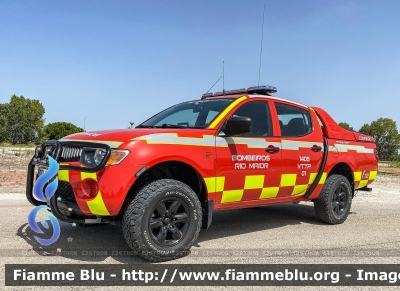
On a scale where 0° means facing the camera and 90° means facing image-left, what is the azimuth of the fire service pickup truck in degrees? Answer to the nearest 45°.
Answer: approximately 45°
